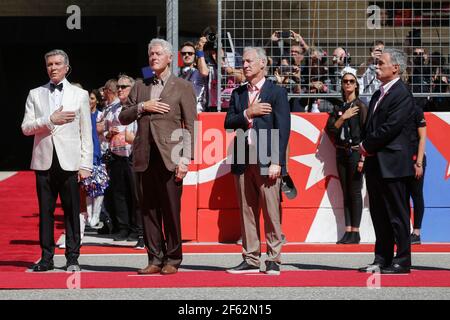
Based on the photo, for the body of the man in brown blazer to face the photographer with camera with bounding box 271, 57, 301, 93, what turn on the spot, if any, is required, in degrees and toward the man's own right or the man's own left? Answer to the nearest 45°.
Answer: approximately 180°

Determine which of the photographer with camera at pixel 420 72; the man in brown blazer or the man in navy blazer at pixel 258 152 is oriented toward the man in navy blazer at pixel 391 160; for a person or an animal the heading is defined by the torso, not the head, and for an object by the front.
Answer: the photographer with camera

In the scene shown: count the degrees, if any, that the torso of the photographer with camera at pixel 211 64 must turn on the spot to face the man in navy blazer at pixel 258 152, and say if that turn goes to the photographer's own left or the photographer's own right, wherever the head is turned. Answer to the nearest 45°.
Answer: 0° — they already face them

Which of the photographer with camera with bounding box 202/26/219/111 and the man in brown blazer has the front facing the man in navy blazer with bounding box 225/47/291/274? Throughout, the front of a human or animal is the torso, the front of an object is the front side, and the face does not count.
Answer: the photographer with camera

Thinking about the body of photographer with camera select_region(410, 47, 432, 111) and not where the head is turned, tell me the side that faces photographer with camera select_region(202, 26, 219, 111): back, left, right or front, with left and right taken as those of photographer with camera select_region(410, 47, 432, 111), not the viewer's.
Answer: right

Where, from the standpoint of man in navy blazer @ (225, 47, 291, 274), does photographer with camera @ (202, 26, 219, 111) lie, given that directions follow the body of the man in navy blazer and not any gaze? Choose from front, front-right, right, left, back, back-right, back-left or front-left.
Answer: back-right

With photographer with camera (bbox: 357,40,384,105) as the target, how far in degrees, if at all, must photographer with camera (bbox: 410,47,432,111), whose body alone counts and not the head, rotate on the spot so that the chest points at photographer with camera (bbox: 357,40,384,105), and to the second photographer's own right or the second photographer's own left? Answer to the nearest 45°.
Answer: approximately 90° to the second photographer's own right

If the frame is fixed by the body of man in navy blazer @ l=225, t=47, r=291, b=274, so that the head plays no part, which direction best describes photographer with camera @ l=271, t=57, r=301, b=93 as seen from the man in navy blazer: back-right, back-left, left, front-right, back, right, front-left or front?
back-right

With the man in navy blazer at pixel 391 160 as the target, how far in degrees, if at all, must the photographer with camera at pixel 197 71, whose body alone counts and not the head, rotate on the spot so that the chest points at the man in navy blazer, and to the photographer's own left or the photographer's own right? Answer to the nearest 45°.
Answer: approximately 45° to the photographer's own left
